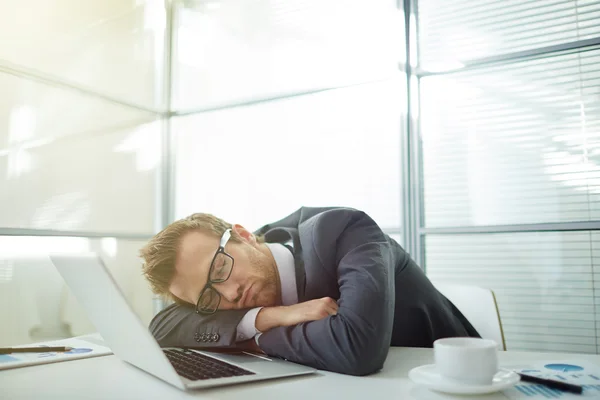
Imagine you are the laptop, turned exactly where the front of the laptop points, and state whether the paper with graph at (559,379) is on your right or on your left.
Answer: on your right

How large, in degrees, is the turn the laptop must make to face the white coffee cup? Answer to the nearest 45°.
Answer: approximately 90° to its right

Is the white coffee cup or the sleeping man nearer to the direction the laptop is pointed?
the sleeping man

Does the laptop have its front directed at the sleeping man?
yes

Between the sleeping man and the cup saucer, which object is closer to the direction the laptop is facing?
the sleeping man

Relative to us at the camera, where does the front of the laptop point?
facing away from the viewer and to the right of the viewer
